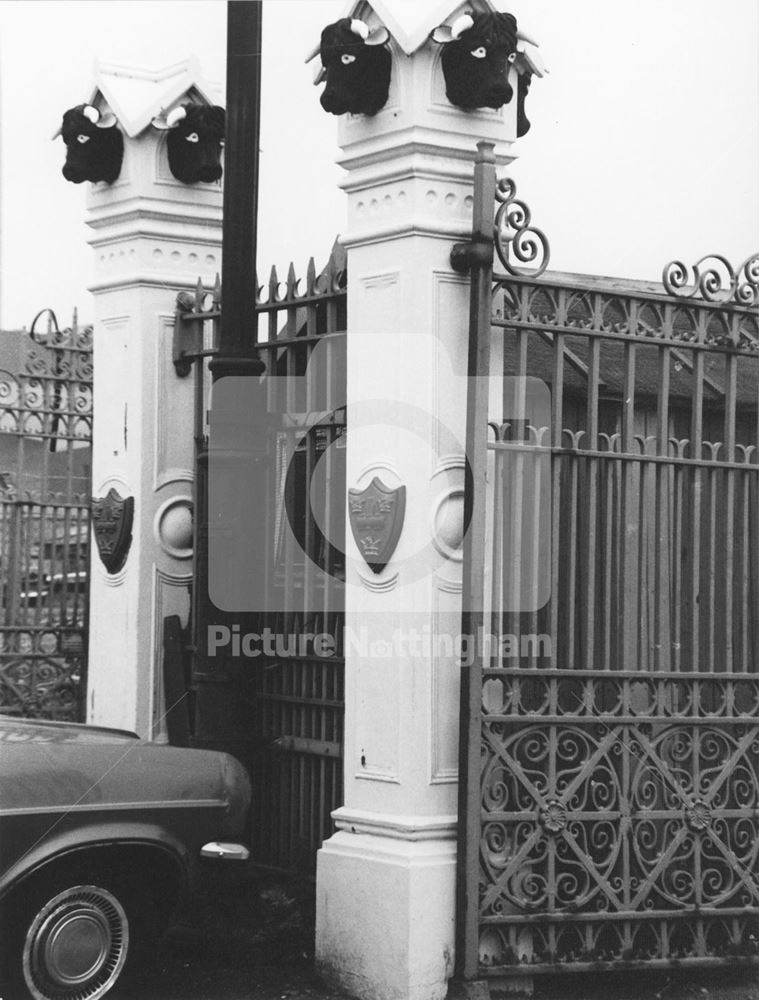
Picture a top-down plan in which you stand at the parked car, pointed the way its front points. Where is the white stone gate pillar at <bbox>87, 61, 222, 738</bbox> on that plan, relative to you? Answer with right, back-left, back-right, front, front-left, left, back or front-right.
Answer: left

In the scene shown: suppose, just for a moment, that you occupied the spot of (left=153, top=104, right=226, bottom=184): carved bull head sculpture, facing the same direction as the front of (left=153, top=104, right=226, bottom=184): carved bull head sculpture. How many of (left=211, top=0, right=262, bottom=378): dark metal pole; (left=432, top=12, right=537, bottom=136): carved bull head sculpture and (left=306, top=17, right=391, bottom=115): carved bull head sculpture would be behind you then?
0

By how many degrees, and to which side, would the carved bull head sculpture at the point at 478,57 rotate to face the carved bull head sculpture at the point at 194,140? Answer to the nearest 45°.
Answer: approximately 180°

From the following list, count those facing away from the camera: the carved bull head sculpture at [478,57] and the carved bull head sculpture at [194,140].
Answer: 0

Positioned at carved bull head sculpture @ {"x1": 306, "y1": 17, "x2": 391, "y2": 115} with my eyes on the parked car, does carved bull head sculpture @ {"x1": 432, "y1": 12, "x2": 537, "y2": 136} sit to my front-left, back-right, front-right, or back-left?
back-left

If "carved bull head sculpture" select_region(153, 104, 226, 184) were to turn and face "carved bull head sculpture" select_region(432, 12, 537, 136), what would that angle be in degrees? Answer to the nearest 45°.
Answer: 0° — it already faces it

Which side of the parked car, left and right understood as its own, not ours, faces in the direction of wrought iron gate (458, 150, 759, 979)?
front

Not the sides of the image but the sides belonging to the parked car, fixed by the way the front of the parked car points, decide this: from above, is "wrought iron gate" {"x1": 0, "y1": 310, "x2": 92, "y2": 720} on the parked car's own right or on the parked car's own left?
on the parked car's own left

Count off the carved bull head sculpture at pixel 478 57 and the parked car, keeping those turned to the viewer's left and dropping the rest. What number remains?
0

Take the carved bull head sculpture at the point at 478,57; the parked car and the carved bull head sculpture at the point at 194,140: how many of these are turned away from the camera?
0

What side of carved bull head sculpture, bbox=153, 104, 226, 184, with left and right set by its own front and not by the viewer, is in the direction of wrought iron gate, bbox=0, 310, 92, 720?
back

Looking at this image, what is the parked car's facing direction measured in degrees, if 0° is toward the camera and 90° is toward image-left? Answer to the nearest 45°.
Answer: approximately 270°

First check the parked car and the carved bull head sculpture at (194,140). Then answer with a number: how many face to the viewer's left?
0

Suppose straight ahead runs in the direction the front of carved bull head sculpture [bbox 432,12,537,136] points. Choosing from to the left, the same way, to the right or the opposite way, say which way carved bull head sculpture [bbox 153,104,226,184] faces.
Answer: the same way

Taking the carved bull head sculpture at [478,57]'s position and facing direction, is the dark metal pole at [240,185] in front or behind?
behind

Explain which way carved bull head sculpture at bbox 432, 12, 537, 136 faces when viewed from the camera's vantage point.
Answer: facing the viewer and to the right of the viewer
